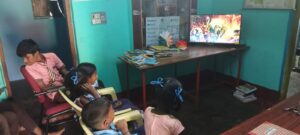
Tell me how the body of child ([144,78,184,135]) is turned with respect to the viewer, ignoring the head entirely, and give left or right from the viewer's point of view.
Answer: facing away from the viewer

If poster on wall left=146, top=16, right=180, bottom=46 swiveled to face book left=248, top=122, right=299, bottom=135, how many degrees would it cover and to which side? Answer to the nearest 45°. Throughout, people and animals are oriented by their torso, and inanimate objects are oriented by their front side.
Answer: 0° — it already faces it

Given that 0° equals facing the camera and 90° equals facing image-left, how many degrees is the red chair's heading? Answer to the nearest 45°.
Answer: approximately 270°

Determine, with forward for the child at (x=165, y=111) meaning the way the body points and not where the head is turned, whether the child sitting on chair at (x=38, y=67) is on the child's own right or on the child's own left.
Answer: on the child's own left

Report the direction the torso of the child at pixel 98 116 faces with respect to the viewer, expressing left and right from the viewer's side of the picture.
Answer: facing away from the viewer and to the right of the viewer

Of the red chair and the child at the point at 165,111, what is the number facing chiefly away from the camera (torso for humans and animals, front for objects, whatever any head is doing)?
1

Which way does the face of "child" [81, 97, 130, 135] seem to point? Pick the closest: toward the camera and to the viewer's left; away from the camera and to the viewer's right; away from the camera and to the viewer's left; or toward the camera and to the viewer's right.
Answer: away from the camera and to the viewer's right

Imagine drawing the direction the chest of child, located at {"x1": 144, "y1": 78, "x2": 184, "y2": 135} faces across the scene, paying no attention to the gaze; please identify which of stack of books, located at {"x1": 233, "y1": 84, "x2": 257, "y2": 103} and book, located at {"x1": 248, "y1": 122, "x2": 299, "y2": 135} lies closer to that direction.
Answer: the stack of books
